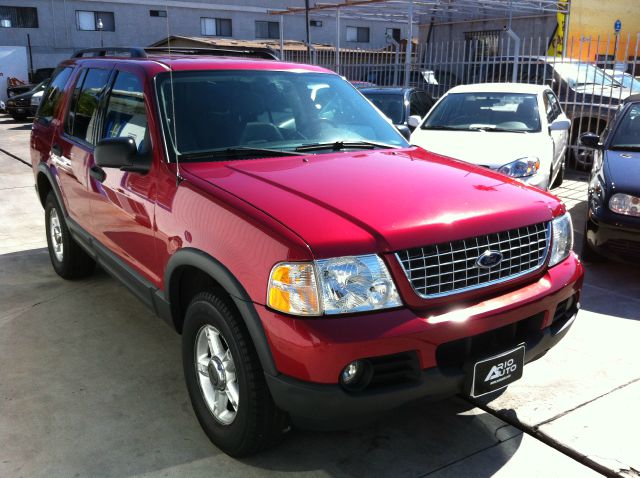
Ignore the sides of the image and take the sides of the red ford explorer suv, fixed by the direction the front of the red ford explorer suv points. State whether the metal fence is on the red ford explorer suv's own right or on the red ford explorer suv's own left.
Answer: on the red ford explorer suv's own left

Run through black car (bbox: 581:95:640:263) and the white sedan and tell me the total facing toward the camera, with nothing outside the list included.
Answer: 2

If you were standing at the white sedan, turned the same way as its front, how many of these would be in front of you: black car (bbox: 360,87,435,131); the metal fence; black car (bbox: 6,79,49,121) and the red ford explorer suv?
1

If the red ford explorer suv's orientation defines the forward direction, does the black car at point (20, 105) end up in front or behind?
behind

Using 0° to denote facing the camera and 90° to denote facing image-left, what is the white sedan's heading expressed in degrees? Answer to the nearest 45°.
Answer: approximately 0°

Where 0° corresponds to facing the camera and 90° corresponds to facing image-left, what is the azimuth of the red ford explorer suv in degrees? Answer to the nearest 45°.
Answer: approximately 315°

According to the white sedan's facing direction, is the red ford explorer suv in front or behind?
in front

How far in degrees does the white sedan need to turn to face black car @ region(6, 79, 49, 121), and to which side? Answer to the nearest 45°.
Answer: approximately 135° to its right

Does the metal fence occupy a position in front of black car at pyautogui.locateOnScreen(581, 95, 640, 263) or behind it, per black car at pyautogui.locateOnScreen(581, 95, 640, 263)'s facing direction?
behind

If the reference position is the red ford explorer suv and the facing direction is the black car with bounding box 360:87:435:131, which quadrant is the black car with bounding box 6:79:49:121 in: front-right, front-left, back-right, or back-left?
front-left

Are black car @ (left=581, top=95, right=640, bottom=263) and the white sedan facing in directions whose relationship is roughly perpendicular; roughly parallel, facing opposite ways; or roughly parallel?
roughly parallel

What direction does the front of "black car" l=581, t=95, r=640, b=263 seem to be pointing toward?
toward the camera

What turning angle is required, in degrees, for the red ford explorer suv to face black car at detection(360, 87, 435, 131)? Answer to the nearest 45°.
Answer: approximately 135° to its left
